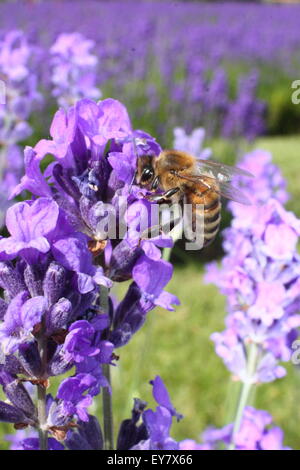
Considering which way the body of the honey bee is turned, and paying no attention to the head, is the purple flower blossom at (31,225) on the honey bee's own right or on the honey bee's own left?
on the honey bee's own left

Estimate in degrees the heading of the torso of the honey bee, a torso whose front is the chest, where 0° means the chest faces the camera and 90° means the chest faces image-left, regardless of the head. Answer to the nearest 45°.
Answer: approximately 90°
